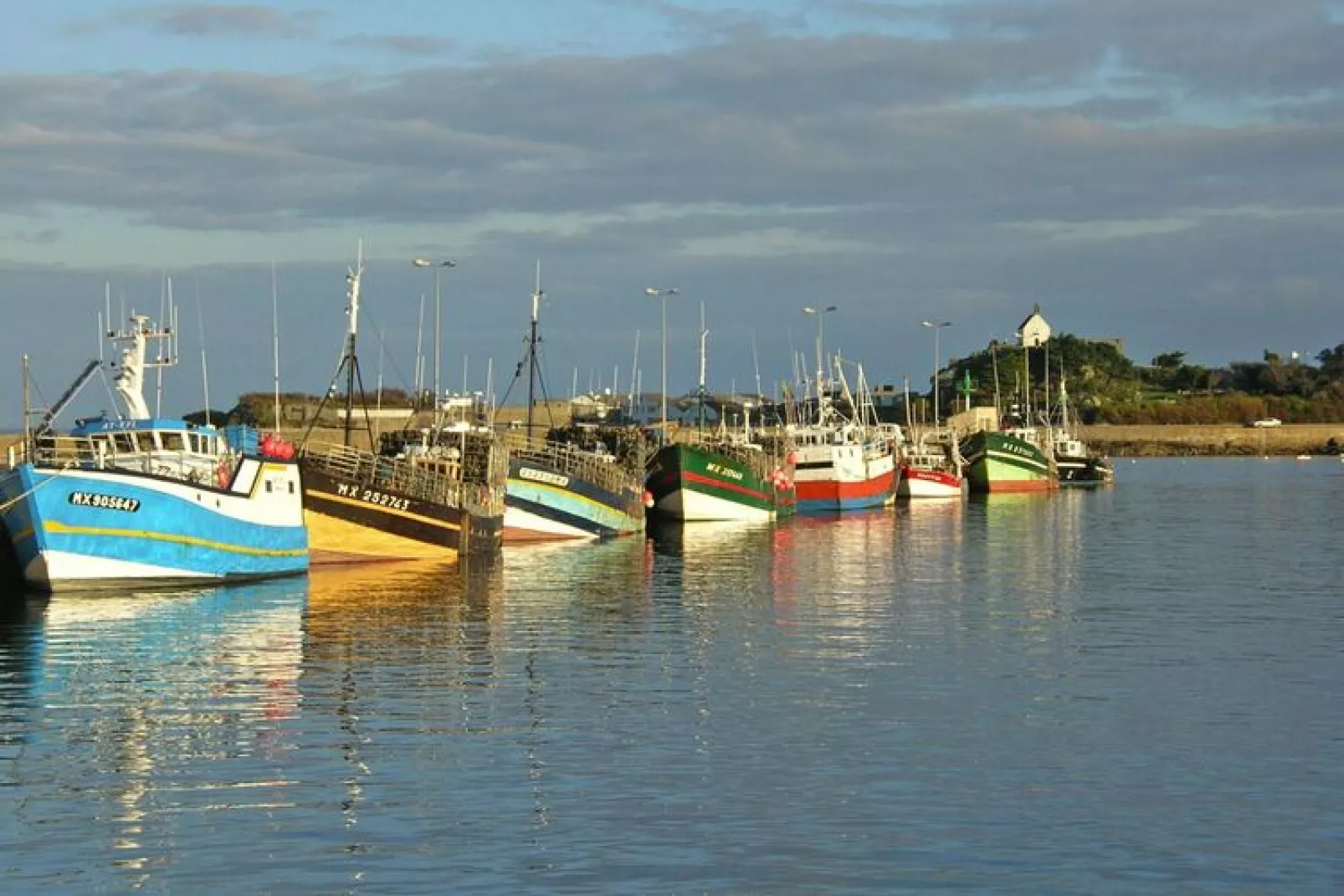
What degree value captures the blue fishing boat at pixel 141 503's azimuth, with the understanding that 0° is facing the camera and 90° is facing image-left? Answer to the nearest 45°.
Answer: approximately 45°
